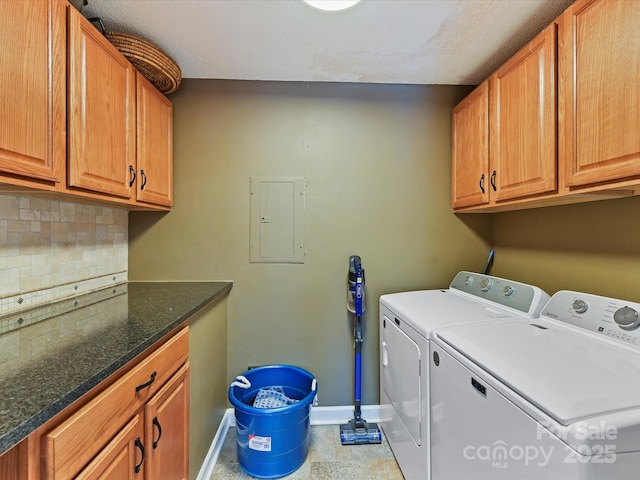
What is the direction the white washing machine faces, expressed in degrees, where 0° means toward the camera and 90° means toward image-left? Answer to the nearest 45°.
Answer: approximately 45°

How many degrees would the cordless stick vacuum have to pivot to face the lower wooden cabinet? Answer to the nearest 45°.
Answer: approximately 45° to its right

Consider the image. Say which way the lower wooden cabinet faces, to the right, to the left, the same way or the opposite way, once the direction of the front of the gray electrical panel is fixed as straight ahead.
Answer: to the left

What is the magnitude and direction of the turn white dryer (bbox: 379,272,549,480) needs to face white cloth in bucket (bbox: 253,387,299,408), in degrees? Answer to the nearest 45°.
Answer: approximately 45° to its right

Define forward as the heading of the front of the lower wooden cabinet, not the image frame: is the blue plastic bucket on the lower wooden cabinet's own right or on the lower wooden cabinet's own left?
on the lower wooden cabinet's own left

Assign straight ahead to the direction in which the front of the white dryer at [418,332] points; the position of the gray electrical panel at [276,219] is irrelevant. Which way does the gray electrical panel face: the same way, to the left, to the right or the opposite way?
to the left

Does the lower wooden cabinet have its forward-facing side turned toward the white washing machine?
yes

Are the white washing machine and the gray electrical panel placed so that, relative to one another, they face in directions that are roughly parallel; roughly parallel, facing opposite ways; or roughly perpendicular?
roughly perpendicular

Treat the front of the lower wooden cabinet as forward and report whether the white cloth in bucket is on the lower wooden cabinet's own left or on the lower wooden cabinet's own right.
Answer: on the lower wooden cabinet's own left
